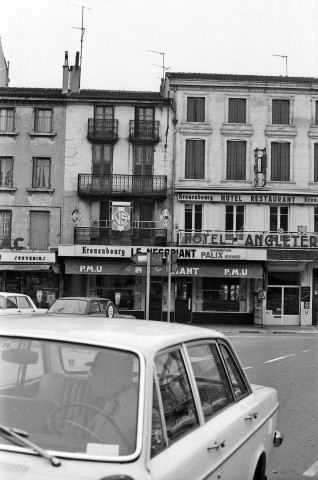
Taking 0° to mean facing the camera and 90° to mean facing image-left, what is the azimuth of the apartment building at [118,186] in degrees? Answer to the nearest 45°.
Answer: approximately 0°

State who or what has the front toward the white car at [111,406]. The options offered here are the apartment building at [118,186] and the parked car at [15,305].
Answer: the apartment building

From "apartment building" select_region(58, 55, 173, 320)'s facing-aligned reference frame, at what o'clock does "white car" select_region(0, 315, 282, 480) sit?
The white car is roughly at 12 o'clock from the apartment building.

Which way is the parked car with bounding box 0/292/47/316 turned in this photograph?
to the viewer's left

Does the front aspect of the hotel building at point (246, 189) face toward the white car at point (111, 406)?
yes

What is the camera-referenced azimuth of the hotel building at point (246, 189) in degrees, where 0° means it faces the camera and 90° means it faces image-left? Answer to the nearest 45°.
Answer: approximately 0°

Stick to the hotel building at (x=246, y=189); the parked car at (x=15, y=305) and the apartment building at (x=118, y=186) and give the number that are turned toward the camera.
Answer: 2

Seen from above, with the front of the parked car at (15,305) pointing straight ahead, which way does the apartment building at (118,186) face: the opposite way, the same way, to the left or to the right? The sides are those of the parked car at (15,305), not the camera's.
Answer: to the left

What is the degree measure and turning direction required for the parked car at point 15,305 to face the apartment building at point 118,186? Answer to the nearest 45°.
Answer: approximately 90° to its right

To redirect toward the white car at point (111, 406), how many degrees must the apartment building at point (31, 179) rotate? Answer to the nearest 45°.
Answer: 0° — it already faces it

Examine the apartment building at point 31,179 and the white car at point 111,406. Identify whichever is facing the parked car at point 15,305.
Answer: the apartment building

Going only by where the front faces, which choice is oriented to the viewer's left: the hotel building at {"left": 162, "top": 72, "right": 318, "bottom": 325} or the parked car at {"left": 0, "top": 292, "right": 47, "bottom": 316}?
the parked car

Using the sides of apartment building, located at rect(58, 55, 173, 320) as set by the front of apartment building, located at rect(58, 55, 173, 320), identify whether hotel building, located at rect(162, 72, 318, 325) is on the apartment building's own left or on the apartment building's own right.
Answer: on the apartment building's own left

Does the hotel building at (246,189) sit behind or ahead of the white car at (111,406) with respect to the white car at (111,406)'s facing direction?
behind

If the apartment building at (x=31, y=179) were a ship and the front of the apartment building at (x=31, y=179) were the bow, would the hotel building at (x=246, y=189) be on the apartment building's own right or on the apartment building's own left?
on the apartment building's own left

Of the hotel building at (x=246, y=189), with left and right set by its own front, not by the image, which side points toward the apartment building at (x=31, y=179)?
right

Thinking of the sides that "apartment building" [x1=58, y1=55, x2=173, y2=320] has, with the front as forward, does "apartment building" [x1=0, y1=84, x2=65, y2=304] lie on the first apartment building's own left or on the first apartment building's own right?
on the first apartment building's own right

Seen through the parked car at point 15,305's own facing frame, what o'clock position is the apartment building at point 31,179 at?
The apartment building is roughly at 3 o'clock from the parked car.
